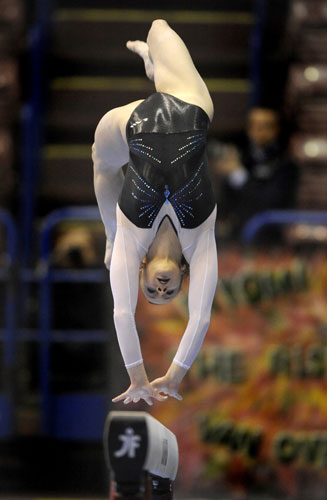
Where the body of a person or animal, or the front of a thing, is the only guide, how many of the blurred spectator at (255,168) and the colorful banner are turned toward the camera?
2

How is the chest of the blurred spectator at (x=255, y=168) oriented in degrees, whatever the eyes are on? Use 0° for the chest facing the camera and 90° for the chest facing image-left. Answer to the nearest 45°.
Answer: approximately 0°

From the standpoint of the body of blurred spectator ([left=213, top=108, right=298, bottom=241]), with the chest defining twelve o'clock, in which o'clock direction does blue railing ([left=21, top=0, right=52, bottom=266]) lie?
The blue railing is roughly at 3 o'clock from the blurred spectator.

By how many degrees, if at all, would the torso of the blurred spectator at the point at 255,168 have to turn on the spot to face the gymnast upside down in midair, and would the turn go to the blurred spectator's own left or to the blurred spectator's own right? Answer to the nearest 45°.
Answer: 0° — they already face them

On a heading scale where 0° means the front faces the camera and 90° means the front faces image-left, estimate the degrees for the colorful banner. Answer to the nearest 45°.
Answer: approximately 0°

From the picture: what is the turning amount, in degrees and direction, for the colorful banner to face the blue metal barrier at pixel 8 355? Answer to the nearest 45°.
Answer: approximately 90° to its right
